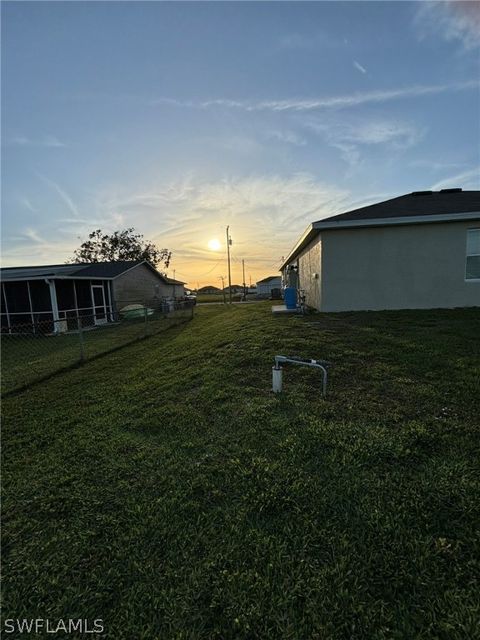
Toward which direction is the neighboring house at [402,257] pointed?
away from the camera

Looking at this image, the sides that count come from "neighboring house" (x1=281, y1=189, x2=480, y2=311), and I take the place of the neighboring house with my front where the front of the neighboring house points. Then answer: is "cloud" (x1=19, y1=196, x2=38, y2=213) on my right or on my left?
on my left

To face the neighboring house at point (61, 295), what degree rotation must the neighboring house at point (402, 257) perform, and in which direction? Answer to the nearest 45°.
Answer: approximately 90° to its left
